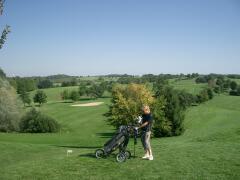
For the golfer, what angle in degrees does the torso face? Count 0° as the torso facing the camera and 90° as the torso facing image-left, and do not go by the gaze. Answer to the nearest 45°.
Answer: approximately 90°

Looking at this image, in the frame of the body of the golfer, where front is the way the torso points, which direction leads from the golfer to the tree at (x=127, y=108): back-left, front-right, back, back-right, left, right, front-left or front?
right
